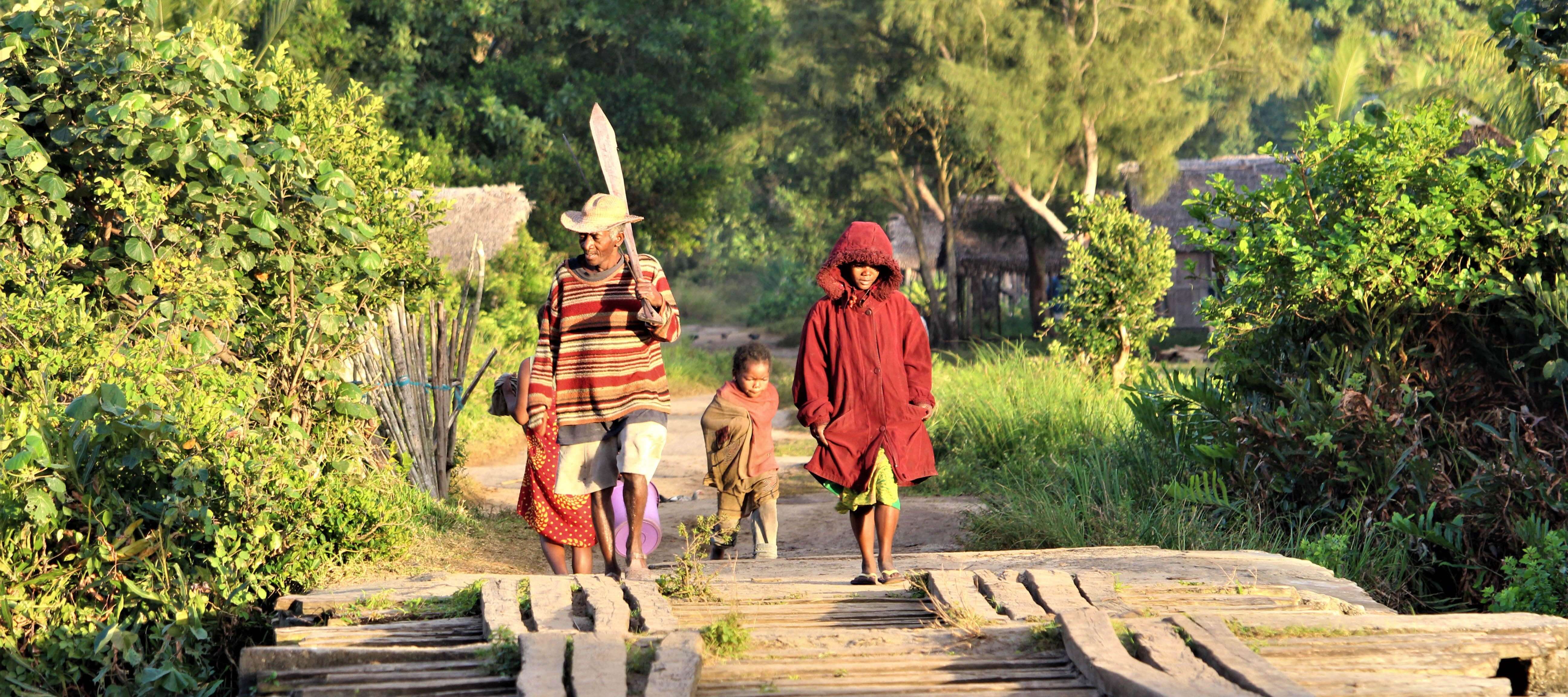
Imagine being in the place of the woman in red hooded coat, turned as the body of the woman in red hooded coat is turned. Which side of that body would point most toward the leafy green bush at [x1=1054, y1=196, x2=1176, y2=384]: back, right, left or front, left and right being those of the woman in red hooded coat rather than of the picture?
back

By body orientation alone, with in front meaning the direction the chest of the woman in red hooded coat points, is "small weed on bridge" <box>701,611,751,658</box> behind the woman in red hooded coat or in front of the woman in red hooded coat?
in front

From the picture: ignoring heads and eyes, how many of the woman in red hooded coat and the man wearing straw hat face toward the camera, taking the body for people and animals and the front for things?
2

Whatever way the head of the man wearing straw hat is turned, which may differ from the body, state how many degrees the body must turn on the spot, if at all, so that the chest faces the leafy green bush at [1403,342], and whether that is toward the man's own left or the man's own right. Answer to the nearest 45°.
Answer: approximately 90° to the man's own left

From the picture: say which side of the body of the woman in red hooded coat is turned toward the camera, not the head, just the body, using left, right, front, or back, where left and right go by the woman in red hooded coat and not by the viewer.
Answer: front

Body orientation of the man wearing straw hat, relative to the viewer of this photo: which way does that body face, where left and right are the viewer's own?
facing the viewer

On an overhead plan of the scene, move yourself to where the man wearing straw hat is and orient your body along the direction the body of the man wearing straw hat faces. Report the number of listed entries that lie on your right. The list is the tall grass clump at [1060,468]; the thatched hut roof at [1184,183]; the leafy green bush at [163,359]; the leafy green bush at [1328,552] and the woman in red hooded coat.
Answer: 1

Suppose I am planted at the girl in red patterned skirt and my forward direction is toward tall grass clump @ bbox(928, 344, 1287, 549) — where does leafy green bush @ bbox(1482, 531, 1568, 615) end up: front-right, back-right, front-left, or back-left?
front-right

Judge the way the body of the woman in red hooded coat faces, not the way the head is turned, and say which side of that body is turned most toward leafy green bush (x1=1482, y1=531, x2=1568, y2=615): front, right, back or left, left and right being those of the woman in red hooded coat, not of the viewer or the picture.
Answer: left

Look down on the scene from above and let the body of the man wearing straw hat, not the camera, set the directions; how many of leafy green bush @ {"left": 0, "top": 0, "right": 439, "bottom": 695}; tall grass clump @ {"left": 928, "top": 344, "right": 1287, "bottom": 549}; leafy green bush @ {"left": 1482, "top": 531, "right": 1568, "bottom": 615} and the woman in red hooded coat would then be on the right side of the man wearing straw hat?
1

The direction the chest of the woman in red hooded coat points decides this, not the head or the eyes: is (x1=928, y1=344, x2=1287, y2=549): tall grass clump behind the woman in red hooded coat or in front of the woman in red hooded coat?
behind

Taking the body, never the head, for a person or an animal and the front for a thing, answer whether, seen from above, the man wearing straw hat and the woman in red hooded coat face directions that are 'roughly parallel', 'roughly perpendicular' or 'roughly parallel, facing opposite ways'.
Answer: roughly parallel

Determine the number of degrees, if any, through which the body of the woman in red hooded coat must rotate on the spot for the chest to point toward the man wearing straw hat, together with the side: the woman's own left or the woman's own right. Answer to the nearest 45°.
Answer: approximately 90° to the woman's own right

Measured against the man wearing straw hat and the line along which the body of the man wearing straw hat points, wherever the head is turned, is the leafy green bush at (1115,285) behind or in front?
behind
